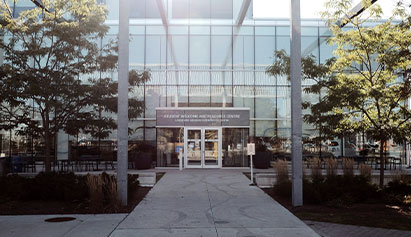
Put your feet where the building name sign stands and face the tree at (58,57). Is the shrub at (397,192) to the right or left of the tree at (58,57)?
left

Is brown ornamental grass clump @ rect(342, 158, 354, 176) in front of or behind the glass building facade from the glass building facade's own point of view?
in front

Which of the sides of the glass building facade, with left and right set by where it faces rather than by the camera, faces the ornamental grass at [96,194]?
front

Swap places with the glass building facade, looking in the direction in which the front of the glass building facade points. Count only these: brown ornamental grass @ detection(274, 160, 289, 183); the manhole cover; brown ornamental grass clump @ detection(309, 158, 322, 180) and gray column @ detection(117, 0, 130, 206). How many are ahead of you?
4

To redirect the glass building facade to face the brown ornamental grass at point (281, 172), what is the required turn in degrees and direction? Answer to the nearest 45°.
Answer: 0° — it already faces it

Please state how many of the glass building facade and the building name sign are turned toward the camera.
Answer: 2

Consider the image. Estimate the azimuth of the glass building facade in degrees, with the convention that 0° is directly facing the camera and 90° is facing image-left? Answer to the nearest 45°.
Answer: approximately 0°

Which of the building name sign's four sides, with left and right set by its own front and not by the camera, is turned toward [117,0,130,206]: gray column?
front
